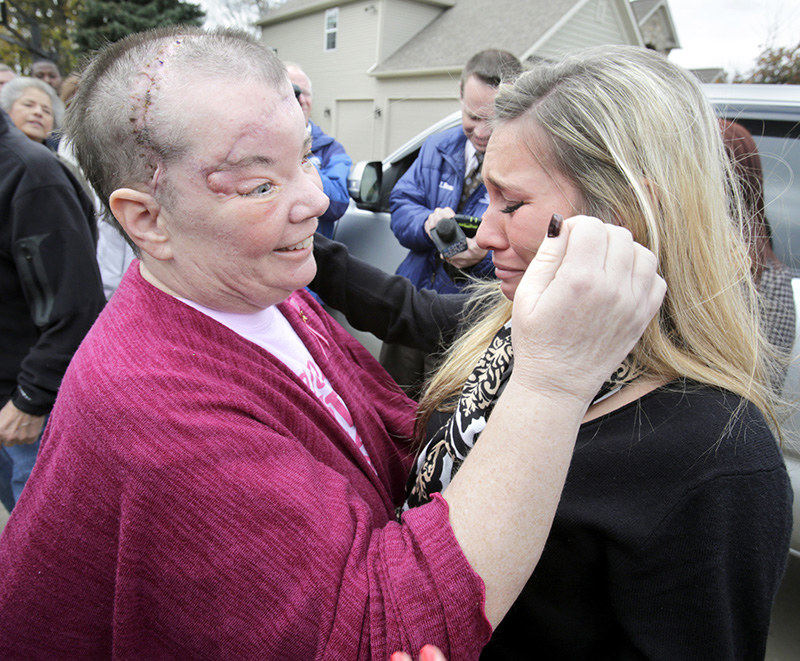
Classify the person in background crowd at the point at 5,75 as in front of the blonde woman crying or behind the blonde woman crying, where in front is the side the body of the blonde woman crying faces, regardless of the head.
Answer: in front

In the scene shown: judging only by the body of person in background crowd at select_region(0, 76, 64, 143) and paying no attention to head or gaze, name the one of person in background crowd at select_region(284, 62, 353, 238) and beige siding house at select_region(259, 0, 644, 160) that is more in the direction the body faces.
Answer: the person in background crowd

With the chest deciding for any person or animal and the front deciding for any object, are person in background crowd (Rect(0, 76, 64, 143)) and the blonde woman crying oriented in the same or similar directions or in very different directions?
very different directions

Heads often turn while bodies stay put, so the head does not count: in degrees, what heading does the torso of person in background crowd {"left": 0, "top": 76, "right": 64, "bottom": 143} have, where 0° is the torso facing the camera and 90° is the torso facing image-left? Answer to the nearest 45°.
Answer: approximately 315°

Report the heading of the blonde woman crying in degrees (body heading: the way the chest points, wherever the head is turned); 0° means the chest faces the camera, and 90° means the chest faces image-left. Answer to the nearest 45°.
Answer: approximately 90°

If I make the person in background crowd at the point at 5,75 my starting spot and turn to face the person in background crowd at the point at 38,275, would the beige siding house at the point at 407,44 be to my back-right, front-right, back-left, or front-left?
back-left
